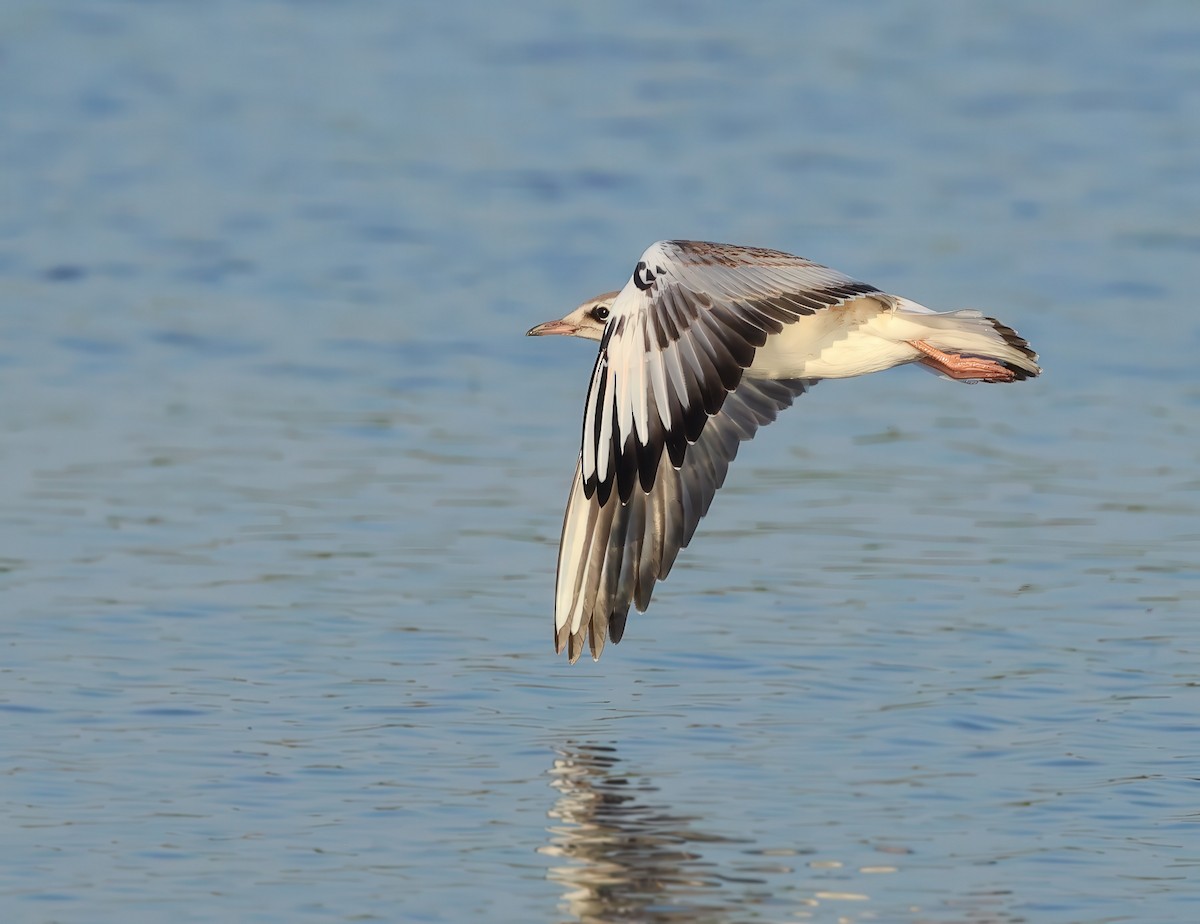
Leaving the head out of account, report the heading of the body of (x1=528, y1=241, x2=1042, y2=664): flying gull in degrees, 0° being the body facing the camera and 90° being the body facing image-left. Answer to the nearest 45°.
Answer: approximately 90°
